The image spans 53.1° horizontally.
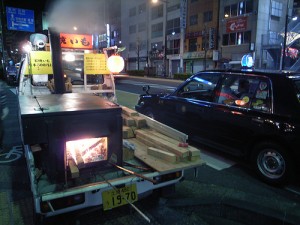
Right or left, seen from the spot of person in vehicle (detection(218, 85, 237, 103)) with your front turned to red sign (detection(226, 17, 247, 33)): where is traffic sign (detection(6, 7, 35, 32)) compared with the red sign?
left

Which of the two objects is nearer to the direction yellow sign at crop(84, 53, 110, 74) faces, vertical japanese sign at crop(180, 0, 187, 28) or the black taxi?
the black taxi

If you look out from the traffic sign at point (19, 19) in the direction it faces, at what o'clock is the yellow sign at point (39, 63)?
The yellow sign is roughly at 12 o'clock from the traffic sign.

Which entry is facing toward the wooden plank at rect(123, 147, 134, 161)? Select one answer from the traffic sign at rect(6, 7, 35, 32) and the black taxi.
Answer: the traffic sign

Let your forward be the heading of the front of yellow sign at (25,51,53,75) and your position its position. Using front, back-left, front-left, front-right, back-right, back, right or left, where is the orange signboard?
left

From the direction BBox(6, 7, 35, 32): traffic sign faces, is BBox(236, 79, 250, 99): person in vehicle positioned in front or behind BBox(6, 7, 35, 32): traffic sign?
in front

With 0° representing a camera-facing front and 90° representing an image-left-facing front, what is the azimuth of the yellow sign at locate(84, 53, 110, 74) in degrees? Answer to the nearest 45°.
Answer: approximately 0°

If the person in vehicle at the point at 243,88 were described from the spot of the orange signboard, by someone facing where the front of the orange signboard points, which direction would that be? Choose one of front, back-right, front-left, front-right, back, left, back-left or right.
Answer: front-left

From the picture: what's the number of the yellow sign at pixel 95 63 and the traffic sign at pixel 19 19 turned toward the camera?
2

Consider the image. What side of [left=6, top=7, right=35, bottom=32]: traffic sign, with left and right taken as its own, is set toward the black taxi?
front

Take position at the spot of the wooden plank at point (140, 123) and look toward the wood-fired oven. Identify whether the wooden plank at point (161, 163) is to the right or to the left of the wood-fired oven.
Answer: left

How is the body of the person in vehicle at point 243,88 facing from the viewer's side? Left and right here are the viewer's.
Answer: facing to the left of the viewer

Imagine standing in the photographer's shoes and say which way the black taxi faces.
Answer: facing away from the viewer and to the left of the viewer
